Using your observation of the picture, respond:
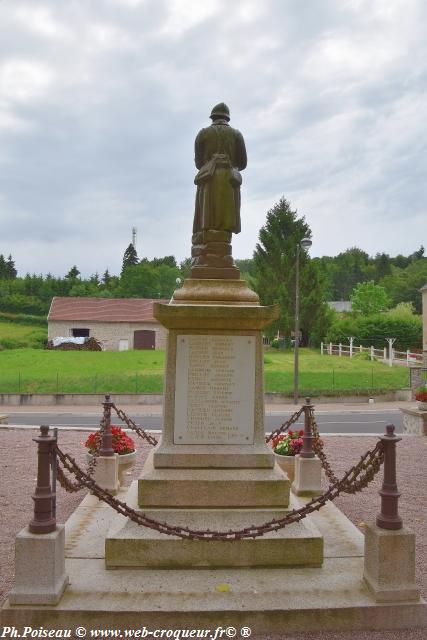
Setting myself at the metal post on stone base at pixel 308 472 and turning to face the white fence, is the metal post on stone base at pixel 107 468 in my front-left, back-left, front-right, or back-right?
back-left

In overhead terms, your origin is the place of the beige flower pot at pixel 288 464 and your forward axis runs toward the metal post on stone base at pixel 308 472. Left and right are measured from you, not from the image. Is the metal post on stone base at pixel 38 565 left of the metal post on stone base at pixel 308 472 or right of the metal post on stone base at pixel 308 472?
right

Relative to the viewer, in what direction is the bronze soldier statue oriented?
away from the camera
